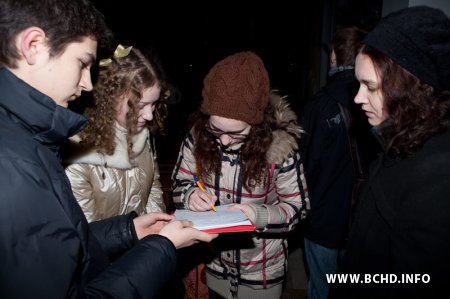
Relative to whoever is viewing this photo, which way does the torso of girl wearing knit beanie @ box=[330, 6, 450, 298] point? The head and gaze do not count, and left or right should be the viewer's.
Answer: facing to the left of the viewer

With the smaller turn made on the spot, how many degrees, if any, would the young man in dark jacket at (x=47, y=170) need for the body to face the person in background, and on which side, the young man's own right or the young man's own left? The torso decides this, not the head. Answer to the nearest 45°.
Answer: approximately 45° to the young man's own left

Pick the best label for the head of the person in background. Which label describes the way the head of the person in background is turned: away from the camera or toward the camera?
away from the camera

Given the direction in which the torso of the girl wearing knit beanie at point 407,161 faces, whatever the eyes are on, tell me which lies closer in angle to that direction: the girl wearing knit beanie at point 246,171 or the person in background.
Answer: the girl wearing knit beanie

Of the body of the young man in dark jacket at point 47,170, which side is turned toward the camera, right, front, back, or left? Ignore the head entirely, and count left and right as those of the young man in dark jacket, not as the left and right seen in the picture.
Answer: right

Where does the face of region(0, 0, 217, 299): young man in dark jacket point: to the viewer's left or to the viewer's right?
to the viewer's right

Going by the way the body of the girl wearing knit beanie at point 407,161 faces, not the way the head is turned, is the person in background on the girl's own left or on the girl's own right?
on the girl's own right
